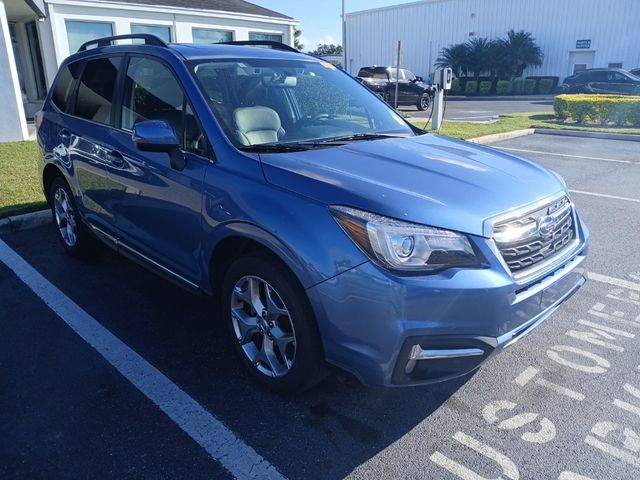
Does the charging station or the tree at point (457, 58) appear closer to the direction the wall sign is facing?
the charging station

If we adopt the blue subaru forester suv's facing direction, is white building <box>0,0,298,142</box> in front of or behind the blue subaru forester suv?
behind

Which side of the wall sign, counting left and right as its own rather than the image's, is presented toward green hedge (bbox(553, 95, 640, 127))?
front

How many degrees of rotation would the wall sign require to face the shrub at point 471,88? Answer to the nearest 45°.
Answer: approximately 45° to its right

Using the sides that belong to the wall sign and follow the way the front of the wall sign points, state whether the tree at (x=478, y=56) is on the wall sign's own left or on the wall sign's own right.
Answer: on the wall sign's own right

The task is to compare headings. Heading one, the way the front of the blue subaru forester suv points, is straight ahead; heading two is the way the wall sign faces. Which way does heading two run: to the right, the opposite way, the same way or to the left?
to the right

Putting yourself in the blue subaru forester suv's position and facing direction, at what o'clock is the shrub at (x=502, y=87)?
The shrub is roughly at 8 o'clock from the blue subaru forester suv.

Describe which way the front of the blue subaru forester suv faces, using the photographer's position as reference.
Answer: facing the viewer and to the right of the viewer

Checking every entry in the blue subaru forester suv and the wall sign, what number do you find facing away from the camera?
0

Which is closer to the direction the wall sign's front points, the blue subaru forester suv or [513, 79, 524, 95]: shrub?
the blue subaru forester suv

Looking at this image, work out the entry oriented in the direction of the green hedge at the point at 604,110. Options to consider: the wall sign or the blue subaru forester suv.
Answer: the wall sign

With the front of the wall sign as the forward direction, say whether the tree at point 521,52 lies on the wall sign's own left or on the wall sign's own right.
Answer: on the wall sign's own right

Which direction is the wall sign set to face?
toward the camera

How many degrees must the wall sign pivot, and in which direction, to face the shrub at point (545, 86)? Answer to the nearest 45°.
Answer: approximately 45° to its right

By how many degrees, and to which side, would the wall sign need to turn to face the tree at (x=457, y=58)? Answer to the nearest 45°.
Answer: approximately 90° to its right
